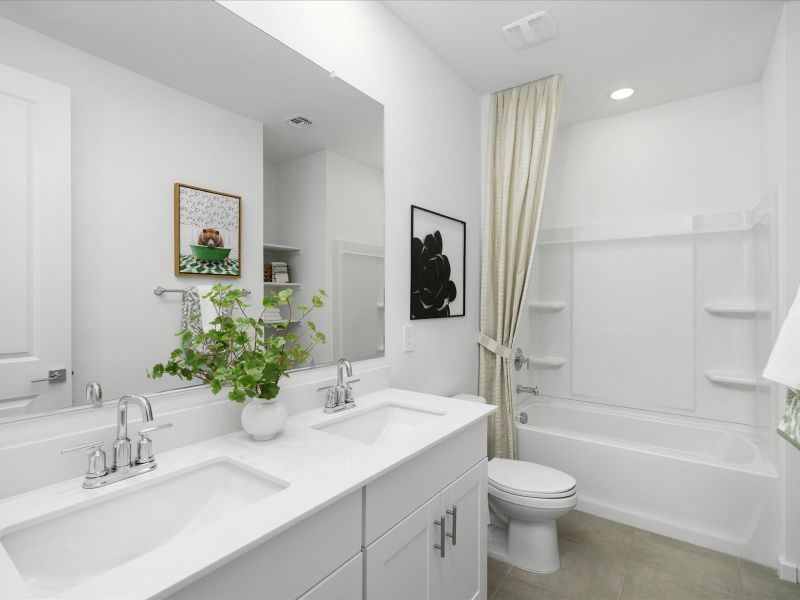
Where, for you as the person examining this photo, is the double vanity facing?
facing the viewer and to the right of the viewer

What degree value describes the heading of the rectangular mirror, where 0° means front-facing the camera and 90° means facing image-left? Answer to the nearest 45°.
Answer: approximately 315°

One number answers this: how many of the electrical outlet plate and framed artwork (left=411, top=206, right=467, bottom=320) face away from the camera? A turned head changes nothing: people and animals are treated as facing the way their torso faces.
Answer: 0

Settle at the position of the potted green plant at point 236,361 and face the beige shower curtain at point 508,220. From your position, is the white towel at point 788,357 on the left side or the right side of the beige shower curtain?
right

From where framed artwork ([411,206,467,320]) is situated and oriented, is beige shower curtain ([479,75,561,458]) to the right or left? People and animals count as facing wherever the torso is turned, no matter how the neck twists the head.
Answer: on its left

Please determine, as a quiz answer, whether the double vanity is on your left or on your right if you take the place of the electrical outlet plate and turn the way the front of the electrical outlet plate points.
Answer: on your right

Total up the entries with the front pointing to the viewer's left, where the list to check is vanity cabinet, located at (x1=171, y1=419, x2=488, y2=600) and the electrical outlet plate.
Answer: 0

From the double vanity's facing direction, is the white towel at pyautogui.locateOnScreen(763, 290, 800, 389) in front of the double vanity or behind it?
in front
